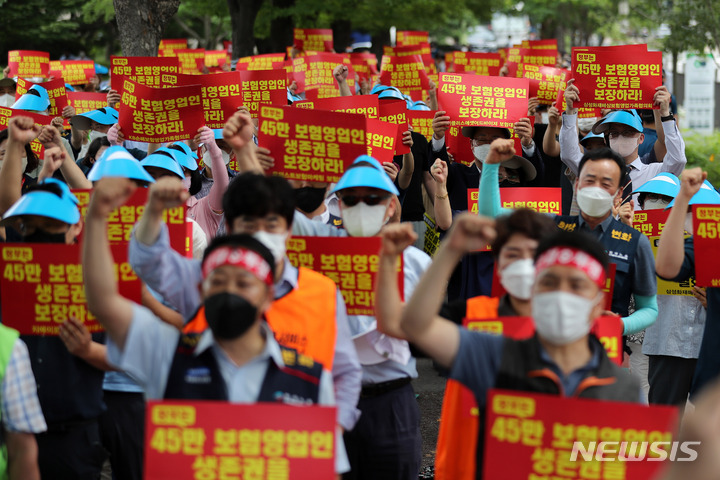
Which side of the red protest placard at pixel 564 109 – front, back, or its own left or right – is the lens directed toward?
front
